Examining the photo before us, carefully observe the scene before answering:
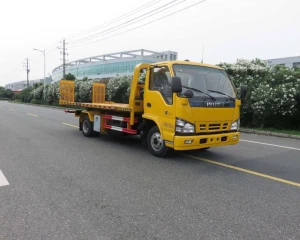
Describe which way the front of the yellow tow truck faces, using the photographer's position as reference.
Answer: facing the viewer and to the right of the viewer
